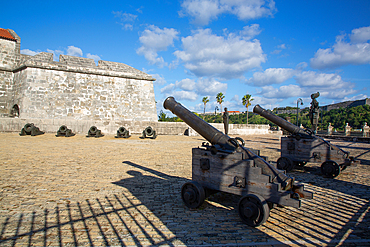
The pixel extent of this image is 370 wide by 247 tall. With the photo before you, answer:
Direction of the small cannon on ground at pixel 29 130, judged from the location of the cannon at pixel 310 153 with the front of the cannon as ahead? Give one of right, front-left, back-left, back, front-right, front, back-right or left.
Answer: front-left

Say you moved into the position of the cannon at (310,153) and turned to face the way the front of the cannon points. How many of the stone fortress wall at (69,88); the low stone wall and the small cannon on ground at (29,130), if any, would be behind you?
0

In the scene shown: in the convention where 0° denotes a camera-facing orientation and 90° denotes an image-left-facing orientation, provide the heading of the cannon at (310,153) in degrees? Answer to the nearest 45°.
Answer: approximately 135°

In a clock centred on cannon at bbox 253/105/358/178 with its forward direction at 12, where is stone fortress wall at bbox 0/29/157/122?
The stone fortress wall is roughly at 11 o'clock from the cannon.
